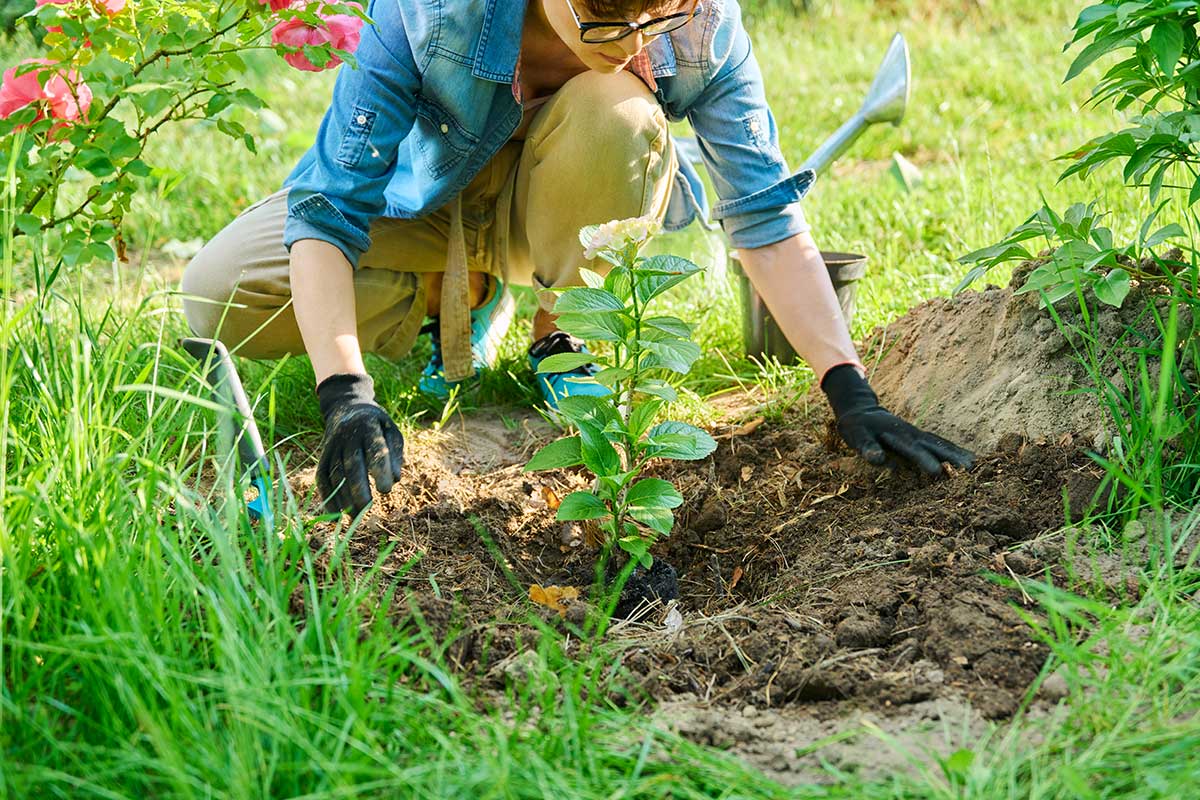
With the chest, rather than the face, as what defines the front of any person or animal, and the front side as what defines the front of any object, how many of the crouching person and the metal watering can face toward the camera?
1

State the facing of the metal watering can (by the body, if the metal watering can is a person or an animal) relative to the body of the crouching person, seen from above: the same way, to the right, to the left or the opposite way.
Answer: to the left

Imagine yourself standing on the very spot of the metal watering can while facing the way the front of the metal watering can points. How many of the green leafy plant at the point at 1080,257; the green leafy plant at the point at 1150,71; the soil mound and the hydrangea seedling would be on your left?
0

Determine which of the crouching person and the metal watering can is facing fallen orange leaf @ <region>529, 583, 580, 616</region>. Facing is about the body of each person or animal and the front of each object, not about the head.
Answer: the crouching person

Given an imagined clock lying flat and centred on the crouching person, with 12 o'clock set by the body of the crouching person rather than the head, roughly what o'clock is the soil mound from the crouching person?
The soil mound is roughly at 10 o'clock from the crouching person.

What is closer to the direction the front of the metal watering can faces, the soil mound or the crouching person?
the soil mound

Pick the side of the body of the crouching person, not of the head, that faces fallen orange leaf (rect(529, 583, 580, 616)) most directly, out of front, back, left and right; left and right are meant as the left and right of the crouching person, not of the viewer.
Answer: front

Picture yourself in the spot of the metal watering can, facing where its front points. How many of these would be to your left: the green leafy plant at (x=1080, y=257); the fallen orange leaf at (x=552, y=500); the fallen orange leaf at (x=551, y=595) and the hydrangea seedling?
0

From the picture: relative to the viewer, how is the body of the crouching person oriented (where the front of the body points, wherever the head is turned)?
toward the camera

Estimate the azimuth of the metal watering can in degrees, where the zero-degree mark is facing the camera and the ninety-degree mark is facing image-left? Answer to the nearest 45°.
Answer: approximately 270°

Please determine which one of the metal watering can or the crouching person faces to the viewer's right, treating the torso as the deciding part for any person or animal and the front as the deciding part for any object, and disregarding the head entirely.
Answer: the metal watering can

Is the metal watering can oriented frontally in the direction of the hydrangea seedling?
no
